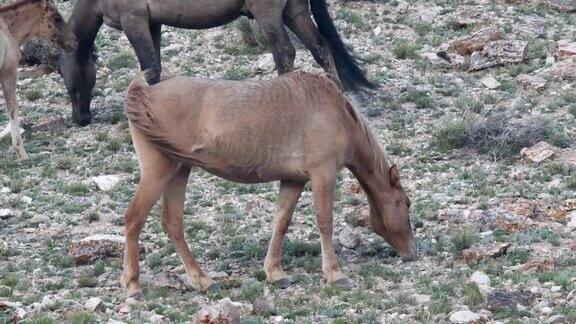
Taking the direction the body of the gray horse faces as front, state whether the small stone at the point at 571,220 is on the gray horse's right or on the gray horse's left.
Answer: on the gray horse's left

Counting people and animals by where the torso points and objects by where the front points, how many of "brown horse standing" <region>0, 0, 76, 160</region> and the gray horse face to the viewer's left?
1

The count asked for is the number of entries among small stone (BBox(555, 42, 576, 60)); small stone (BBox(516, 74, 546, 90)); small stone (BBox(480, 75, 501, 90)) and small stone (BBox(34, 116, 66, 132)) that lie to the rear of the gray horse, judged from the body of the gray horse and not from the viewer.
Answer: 3

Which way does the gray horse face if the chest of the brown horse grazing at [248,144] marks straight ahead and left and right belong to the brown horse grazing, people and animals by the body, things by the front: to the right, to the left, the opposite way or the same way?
the opposite way

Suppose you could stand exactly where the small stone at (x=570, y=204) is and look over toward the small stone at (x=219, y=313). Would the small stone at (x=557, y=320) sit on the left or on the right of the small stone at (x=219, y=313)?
left

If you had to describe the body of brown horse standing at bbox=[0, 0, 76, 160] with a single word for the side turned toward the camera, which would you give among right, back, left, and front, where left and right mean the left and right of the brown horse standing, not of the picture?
right

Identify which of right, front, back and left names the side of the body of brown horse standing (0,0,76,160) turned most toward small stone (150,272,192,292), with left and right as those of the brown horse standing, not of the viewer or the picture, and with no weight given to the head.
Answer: right

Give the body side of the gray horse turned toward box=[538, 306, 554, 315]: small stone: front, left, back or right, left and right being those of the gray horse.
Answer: left

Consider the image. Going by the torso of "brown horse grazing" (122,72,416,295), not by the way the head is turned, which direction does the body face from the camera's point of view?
to the viewer's right

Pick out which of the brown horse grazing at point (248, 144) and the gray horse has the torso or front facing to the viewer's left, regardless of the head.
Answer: the gray horse

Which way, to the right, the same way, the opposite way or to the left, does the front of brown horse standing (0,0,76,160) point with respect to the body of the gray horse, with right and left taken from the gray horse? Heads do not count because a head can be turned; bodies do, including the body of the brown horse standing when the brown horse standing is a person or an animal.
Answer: the opposite way

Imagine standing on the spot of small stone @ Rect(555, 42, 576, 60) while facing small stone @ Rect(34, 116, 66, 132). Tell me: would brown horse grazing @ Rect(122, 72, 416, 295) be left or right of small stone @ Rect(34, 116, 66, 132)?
left

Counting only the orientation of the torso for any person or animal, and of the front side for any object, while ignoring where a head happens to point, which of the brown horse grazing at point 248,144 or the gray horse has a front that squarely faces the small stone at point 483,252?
the brown horse grazing

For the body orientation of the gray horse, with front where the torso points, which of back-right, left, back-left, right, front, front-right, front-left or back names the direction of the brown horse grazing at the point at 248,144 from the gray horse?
left

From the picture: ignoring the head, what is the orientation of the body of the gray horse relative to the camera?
to the viewer's left
